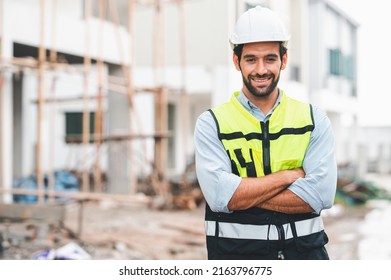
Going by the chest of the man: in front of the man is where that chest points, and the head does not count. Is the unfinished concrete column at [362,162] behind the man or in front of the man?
behind

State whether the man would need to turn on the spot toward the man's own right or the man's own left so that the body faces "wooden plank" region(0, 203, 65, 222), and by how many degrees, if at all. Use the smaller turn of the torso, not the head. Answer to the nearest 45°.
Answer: approximately 135° to the man's own right

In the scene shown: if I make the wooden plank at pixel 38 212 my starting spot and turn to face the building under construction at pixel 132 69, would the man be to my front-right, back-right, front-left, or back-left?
back-right

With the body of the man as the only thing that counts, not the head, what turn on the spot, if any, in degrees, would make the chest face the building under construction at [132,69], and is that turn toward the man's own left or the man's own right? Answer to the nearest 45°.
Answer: approximately 180°

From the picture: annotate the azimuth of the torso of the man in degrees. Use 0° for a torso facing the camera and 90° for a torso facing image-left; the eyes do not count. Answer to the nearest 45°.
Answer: approximately 0°
